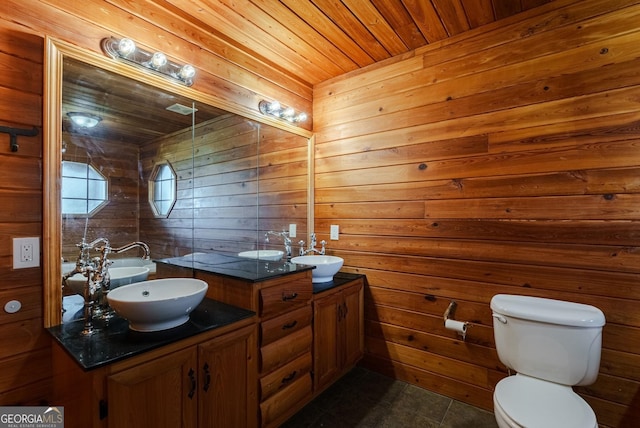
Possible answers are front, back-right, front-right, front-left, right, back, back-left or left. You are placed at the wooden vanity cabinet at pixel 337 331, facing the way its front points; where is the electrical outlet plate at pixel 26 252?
right

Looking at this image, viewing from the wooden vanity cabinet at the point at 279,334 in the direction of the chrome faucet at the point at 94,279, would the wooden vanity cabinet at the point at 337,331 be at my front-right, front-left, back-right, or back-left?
back-right

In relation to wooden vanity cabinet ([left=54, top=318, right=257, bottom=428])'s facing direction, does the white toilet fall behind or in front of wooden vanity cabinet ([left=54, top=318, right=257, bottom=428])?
in front

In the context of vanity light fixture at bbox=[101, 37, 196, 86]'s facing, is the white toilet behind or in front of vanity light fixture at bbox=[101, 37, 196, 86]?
in front
